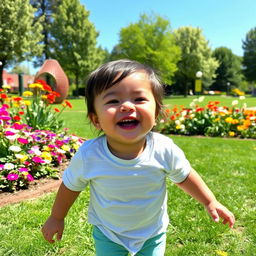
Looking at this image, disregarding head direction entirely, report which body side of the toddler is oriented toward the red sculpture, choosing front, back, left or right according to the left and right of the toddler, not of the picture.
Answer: back

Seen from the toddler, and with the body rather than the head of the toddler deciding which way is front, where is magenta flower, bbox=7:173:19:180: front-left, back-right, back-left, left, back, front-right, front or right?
back-right

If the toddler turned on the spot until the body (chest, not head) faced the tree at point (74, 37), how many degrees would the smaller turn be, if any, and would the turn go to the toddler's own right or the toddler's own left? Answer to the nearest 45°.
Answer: approximately 180°

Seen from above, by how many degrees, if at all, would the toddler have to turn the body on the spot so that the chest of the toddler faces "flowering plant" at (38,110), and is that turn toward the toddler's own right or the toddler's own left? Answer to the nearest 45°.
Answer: approximately 135° to the toddler's own right

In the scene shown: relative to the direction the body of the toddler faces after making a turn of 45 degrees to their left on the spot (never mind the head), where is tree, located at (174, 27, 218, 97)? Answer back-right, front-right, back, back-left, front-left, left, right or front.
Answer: back-left

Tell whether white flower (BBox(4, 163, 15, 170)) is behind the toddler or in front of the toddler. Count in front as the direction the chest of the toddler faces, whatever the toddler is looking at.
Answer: behind

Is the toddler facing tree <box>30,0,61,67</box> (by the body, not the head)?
no

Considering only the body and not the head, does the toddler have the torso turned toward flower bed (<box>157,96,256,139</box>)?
no

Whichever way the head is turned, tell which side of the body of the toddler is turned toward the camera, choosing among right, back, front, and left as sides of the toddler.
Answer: front

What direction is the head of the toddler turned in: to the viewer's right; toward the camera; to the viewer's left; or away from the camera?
toward the camera
